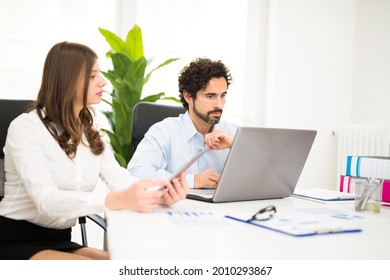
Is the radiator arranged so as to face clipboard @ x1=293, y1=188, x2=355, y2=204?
yes

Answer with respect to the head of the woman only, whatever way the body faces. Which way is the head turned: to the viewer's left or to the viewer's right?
to the viewer's right

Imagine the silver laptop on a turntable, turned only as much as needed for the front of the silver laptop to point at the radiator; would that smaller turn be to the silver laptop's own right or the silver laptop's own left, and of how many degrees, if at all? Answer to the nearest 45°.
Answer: approximately 45° to the silver laptop's own right

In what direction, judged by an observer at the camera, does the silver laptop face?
facing away from the viewer and to the left of the viewer

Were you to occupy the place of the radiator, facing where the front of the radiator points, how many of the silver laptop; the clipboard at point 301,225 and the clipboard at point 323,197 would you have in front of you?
3

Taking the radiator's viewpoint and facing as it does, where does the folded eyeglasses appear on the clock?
The folded eyeglasses is roughly at 12 o'clock from the radiator.

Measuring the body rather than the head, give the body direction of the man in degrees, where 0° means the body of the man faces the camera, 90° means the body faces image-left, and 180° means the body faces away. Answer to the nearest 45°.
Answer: approximately 315°

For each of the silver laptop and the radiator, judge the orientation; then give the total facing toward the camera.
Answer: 1

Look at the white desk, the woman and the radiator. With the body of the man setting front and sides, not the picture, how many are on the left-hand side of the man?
1
